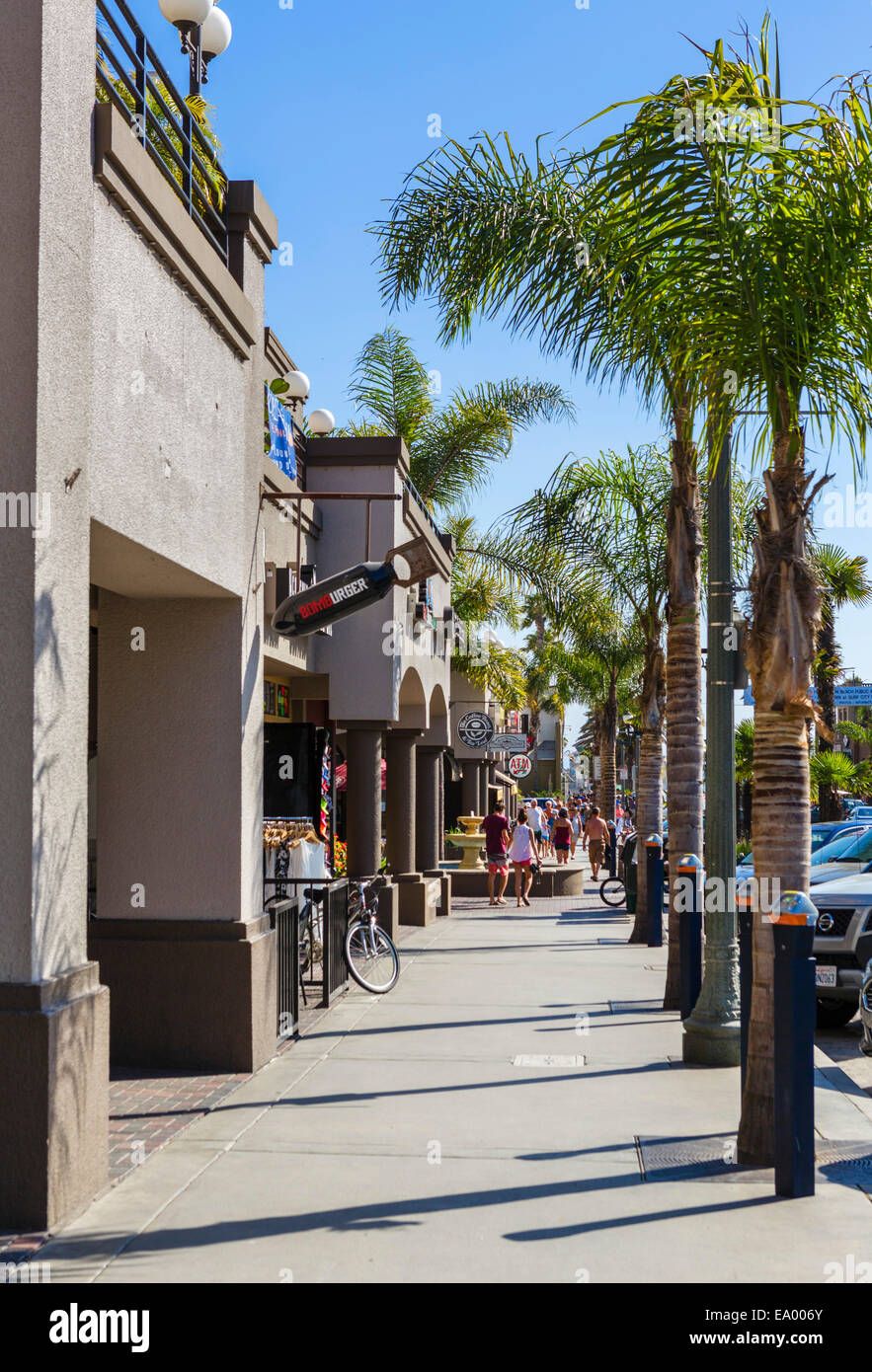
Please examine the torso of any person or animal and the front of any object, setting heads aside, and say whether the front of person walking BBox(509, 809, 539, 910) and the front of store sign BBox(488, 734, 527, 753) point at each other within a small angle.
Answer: yes

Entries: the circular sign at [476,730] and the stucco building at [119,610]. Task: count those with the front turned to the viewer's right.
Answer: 1

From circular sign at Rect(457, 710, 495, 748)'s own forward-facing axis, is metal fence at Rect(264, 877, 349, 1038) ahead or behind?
ahead

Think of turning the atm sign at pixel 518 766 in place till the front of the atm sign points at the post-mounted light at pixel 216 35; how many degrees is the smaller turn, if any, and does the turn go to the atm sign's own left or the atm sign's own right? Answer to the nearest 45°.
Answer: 0° — it already faces it

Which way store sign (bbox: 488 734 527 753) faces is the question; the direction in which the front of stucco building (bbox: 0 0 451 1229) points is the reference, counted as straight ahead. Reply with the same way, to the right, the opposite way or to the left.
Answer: to the right

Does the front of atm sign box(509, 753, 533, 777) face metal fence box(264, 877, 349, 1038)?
yes

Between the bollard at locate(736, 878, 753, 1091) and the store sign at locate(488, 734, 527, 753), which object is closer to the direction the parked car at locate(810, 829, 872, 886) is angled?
the bollard

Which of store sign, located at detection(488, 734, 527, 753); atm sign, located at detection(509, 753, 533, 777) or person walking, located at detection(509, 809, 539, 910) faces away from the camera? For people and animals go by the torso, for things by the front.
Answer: the person walking

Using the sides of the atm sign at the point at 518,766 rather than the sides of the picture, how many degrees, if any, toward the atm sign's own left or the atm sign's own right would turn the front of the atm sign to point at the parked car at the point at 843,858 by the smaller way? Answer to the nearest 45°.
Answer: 0° — it already faces it

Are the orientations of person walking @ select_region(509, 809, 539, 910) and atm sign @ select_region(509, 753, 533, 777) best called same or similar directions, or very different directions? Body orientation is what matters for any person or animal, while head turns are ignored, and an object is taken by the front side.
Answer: very different directions

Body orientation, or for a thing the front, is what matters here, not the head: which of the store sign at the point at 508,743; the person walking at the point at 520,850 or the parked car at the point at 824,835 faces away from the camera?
the person walking
